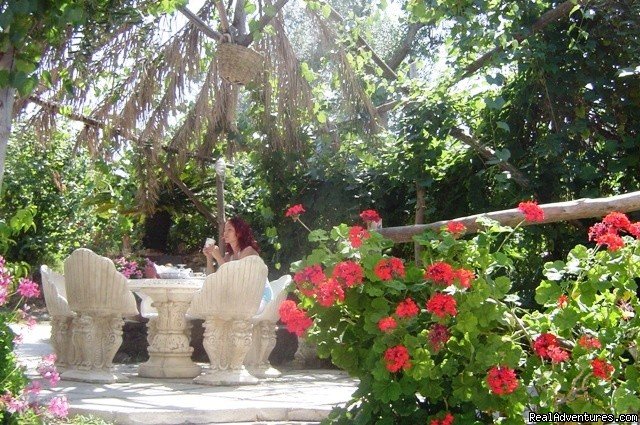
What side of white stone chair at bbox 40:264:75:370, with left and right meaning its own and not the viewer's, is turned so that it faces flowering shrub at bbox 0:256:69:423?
right

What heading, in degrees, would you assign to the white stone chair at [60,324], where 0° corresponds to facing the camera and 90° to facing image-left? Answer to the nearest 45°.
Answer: approximately 270°

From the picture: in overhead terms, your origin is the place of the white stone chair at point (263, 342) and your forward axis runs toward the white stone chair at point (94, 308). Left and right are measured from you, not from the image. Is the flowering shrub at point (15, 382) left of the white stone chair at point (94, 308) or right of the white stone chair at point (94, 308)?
left

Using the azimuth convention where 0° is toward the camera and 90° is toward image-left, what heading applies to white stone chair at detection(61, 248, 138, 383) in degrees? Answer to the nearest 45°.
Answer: approximately 225°

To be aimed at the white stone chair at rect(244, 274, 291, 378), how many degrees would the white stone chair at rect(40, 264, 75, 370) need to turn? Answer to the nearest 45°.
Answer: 0° — it already faces it

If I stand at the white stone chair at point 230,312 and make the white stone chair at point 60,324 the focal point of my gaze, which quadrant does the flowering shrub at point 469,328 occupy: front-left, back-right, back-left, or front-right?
back-left

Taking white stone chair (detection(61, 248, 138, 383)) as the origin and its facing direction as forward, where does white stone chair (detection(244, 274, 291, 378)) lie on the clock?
white stone chair (detection(244, 274, 291, 378)) is roughly at 1 o'clock from white stone chair (detection(61, 248, 138, 383)).

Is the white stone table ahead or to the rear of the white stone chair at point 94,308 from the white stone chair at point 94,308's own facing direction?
ahead

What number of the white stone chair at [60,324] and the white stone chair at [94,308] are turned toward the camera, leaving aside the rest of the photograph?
0

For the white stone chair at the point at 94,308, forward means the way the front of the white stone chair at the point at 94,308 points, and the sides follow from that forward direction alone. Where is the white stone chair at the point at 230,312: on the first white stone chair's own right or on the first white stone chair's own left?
on the first white stone chair's own right

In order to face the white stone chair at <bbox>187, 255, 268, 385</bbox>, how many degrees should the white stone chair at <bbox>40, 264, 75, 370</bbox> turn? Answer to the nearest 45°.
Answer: approximately 45° to its right

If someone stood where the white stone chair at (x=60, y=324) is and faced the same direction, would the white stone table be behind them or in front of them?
in front

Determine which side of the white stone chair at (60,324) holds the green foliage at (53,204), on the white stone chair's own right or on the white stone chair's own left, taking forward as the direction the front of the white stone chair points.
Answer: on the white stone chair's own left

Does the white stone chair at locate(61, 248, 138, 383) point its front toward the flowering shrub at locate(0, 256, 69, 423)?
no
